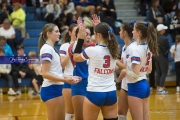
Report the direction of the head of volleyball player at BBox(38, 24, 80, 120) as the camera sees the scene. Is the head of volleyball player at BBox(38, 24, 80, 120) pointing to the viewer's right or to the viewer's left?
to the viewer's right

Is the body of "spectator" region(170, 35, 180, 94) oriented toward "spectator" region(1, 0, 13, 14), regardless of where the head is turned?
no

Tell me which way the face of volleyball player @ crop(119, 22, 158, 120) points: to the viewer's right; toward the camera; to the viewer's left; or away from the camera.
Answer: to the viewer's left

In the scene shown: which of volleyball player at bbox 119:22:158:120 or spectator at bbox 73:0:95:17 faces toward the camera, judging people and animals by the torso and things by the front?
the spectator

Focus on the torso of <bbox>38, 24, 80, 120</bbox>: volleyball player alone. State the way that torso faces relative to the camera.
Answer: to the viewer's right

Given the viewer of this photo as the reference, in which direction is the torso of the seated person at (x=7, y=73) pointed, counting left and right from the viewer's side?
facing the viewer and to the right of the viewer

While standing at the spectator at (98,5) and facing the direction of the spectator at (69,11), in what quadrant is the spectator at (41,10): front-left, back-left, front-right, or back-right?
front-right

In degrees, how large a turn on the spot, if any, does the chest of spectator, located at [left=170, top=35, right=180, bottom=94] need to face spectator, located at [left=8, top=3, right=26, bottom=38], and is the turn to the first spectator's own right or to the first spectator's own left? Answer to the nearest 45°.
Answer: approximately 90° to the first spectator's own right

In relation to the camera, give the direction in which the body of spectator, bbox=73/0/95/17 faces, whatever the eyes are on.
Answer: toward the camera

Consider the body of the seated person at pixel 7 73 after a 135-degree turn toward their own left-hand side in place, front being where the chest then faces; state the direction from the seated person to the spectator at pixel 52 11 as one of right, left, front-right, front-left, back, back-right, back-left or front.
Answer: front-right

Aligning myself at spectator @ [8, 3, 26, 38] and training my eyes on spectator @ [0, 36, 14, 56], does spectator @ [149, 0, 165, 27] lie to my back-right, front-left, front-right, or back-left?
back-left

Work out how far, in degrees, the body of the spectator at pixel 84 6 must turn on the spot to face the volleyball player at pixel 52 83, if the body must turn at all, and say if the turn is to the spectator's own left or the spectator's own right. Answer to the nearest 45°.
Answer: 0° — they already face them

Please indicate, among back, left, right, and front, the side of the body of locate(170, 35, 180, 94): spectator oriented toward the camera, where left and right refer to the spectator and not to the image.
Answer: front
